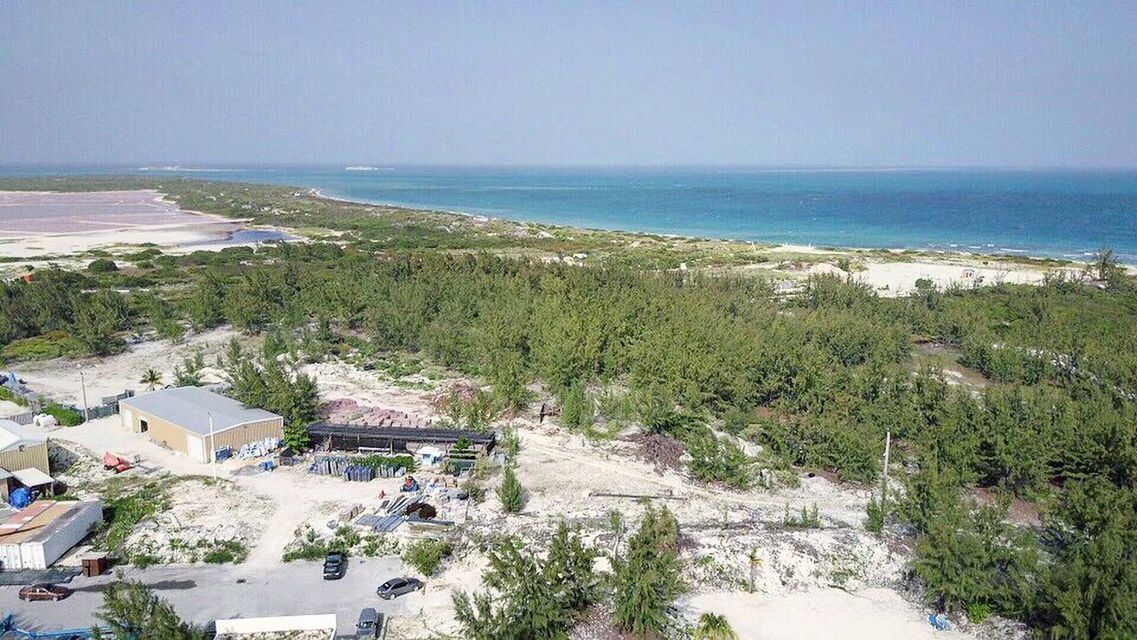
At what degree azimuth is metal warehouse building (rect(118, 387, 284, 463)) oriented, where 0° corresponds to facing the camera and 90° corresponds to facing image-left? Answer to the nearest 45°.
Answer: approximately 45°

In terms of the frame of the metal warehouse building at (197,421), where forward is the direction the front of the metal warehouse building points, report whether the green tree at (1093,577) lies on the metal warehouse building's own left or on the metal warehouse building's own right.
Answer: on the metal warehouse building's own left

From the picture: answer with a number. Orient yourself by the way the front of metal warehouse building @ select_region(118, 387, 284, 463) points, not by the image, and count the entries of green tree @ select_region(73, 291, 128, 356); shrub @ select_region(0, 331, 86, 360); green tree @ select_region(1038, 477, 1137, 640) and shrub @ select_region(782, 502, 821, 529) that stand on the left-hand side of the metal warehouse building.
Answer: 2

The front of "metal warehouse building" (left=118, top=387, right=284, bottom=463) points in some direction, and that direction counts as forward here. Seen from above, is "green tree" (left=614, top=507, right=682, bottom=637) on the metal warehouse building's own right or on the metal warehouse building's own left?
on the metal warehouse building's own left

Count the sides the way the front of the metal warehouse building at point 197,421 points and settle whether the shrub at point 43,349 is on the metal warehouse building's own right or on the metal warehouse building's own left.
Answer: on the metal warehouse building's own right

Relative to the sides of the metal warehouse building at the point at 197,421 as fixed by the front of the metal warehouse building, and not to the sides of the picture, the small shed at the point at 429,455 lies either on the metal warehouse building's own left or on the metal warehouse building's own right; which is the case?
on the metal warehouse building's own left

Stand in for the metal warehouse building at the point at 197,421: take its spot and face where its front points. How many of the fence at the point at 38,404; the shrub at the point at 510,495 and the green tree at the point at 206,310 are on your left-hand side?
1

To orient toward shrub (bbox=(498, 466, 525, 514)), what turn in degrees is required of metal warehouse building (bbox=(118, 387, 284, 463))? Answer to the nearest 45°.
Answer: approximately 90° to its left

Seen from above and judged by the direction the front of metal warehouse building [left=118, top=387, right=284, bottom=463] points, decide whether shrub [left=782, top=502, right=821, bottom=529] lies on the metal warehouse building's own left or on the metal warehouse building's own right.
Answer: on the metal warehouse building's own left

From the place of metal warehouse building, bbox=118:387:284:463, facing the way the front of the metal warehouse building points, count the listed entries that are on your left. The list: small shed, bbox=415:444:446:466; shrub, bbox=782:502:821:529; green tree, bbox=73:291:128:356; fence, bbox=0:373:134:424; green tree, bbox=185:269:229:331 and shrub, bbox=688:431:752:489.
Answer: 3

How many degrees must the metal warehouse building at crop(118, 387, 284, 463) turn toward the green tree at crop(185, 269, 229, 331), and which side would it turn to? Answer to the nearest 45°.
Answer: approximately 135° to its right

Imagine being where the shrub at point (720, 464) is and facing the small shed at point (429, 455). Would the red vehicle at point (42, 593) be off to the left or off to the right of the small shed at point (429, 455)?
left

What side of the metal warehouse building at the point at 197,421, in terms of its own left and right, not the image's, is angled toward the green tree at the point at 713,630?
left

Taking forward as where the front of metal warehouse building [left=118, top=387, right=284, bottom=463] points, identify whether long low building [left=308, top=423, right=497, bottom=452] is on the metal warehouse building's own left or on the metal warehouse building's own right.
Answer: on the metal warehouse building's own left
